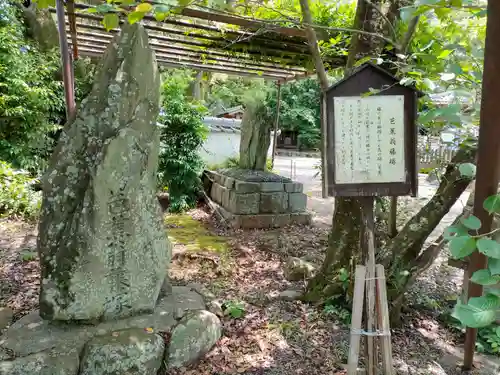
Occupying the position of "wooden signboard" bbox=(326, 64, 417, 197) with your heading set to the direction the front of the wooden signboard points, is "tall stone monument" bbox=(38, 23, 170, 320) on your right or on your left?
on your right

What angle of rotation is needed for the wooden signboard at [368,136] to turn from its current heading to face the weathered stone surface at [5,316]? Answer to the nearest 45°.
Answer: approximately 90° to its right

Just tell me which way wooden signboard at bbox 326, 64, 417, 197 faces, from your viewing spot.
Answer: facing the viewer

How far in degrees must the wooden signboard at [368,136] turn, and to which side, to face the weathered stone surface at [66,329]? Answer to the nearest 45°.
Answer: approximately 90° to its right

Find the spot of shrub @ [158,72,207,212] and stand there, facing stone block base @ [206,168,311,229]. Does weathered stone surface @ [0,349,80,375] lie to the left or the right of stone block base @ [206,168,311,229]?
right

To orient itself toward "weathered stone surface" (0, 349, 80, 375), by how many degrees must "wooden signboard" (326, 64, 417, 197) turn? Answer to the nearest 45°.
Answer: approximately 90° to its right

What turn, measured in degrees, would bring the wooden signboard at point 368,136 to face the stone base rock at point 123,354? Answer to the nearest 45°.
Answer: approximately 90° to its right
